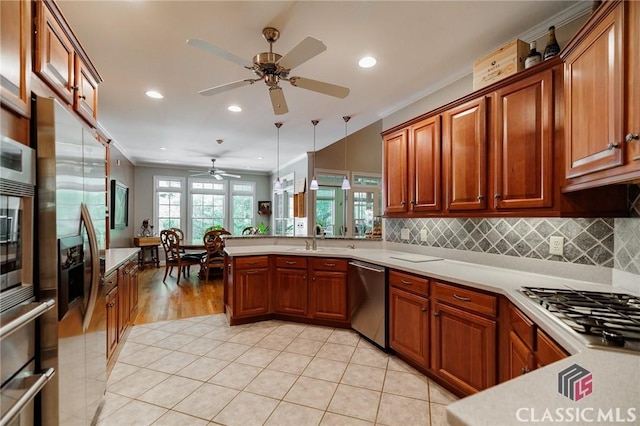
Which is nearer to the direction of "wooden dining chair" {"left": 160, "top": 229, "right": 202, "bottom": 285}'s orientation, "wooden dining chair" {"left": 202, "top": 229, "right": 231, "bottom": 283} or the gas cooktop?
the wooden dining chair

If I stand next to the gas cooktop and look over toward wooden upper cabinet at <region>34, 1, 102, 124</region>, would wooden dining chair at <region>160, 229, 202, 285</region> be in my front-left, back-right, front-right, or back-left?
front-right

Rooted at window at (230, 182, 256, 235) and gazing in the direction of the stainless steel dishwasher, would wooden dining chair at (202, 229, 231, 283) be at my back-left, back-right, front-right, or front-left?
front-right

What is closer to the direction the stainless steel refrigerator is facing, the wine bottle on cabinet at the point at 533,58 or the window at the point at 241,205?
the wine bottle on cabinet

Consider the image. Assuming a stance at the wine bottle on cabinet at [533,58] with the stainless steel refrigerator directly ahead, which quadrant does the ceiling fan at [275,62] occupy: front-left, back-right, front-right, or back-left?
front-right

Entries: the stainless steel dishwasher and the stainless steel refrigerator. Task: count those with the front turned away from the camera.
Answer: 0

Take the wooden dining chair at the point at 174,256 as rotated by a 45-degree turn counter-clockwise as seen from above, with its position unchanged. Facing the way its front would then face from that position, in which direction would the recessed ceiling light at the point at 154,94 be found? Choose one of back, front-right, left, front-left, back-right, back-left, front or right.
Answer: back

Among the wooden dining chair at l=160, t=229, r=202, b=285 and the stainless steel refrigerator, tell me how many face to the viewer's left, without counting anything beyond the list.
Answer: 0

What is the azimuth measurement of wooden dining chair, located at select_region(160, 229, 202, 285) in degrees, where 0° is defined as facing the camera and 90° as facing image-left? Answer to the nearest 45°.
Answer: approximately 225°

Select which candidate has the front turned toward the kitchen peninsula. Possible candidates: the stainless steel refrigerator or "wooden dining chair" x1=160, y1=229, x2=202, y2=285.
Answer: the stainless steel refrigerator

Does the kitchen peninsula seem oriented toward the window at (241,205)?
no

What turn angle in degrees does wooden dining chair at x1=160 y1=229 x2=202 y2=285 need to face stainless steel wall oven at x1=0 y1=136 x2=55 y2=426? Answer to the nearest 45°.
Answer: approximately 135° to its right

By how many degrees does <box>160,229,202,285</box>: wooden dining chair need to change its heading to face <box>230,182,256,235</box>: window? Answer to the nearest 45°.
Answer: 0° — it already faces it

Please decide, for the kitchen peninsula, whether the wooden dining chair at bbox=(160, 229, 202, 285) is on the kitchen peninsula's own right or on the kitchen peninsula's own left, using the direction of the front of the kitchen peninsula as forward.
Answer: on the kitchen peninsula's own right

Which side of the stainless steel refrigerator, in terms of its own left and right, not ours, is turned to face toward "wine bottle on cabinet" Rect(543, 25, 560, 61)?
front

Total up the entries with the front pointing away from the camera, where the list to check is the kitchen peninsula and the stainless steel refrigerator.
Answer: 0
